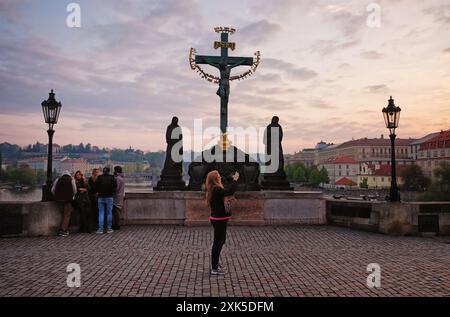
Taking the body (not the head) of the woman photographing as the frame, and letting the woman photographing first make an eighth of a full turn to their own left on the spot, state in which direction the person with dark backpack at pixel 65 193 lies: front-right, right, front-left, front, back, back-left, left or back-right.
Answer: left

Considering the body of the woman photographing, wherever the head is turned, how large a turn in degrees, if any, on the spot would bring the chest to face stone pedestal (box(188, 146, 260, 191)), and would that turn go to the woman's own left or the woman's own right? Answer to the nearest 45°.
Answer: approximately 90° to the woman's own left

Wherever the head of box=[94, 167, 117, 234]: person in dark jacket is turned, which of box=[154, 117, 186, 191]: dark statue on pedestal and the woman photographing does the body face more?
the dark statue on pedestal

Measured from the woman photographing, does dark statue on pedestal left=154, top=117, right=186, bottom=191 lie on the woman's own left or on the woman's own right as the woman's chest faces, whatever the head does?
on the woman's own left

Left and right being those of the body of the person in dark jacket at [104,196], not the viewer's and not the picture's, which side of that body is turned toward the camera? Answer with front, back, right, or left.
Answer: back

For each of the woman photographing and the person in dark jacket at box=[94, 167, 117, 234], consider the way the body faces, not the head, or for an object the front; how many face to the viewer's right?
1

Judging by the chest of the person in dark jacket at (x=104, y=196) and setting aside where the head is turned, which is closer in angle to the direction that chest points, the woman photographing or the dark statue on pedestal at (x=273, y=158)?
the dark statue on pedestal

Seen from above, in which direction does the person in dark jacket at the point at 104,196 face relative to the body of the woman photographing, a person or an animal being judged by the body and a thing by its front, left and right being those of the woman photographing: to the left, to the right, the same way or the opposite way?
to the left

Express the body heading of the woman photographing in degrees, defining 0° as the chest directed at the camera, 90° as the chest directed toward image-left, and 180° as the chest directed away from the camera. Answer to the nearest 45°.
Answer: approximately 270°

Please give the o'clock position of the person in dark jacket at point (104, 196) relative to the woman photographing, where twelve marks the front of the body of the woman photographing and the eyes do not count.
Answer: The person in dark jacket is roughly at 8 o'clock from the woman photographing.
